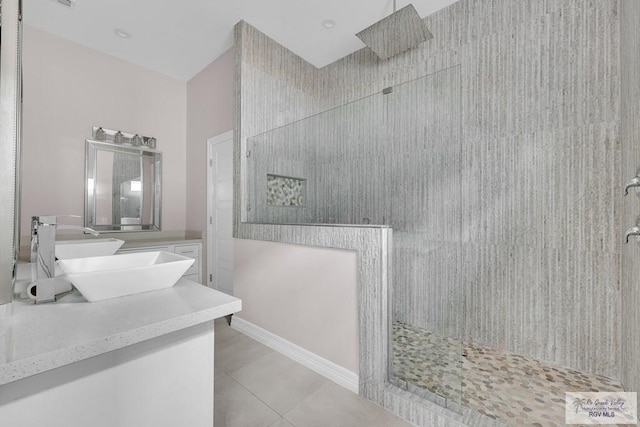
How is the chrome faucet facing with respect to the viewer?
to the viewer's right

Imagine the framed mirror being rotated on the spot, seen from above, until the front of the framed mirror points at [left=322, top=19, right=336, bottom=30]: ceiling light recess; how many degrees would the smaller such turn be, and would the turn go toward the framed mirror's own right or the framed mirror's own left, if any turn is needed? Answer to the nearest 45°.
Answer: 0° — it already faces it

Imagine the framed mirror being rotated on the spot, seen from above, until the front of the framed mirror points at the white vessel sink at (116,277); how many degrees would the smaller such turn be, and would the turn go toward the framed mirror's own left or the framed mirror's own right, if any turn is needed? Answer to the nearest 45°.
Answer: approximately 45° to the framed mirror's own right

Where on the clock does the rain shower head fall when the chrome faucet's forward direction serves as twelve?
The rain shower head is roughly at 12 o'clock from the chrome faucet.

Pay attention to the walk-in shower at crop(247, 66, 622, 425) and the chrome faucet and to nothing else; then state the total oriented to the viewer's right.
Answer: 1

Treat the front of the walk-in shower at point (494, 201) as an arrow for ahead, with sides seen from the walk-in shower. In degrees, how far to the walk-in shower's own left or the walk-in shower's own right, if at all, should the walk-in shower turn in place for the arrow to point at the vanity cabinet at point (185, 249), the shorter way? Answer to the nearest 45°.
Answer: approximately 45° to the walk-in shower's own right

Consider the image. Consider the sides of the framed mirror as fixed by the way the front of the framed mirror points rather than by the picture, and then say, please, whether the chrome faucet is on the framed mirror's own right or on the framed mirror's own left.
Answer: on the framed mirror's own right
